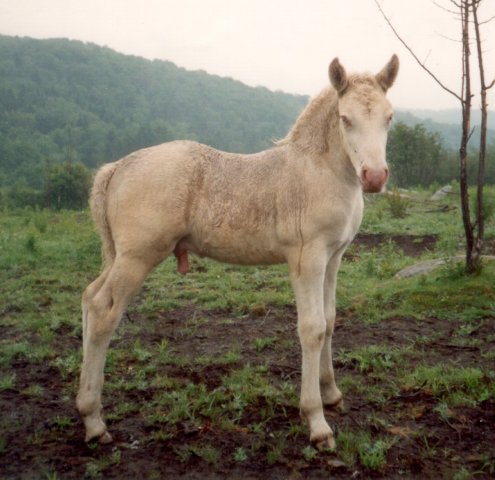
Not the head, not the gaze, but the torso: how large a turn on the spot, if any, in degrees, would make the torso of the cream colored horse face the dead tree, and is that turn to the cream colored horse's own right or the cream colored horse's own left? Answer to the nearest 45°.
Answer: approximately 45° to the cream colored horse's own left

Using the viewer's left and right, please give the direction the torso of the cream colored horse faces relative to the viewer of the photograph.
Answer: facing to the right of the viewer

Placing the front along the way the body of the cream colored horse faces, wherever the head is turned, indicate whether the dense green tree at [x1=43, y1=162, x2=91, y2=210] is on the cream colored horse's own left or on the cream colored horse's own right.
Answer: on the cream colored horse's own left

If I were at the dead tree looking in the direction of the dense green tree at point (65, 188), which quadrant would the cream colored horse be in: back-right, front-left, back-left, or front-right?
back-left

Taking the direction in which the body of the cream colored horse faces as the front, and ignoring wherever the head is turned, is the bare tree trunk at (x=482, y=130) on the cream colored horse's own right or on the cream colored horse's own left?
on the cream colored horse's own left
